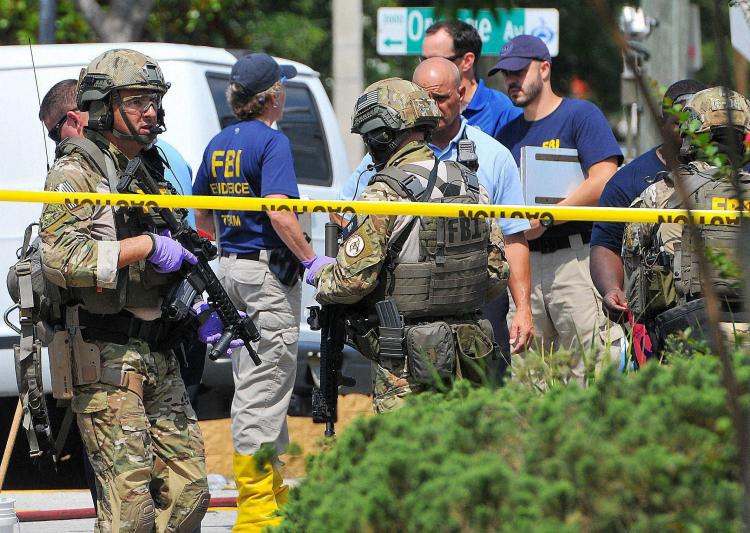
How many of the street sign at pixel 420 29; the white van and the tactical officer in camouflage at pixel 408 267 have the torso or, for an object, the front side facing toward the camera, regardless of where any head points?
1

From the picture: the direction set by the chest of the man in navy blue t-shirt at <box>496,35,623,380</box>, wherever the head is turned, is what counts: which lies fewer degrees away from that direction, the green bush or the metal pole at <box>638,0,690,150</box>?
the green bush

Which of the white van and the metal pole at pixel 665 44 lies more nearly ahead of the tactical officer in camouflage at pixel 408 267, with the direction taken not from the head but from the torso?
the white van

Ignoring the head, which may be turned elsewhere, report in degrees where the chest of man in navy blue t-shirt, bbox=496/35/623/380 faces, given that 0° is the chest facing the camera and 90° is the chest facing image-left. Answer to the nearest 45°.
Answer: approximately 45°

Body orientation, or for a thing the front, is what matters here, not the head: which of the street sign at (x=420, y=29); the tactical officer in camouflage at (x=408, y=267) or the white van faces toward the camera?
the street sign

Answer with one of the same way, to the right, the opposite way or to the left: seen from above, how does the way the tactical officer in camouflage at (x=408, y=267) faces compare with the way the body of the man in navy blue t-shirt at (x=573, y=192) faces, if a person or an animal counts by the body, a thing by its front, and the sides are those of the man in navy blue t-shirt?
to the right

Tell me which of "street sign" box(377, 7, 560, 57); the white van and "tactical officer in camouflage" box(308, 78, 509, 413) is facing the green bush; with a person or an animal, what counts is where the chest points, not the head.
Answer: the street sign

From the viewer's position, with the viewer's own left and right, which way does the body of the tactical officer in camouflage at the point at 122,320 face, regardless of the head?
facing the viewer and to the right of the viewer

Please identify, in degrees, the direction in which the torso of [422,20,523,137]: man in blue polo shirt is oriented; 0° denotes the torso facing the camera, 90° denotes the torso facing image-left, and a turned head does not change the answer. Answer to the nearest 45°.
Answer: approximately 45°

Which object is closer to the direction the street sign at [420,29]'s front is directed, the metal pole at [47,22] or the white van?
the white van

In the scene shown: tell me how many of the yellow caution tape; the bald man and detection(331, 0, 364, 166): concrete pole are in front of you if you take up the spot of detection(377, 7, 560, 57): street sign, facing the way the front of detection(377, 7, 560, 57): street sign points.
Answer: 2

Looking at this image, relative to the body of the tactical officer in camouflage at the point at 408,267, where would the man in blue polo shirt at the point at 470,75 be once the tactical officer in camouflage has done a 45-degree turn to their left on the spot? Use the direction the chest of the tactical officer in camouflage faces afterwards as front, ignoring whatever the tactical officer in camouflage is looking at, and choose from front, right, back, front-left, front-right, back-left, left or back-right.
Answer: right
